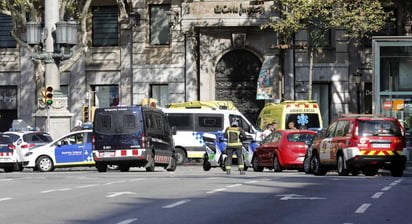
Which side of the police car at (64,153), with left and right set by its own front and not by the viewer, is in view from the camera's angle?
left

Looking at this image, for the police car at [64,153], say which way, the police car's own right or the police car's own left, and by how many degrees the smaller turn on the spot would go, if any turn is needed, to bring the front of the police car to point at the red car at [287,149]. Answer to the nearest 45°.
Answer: approximately 135° to the police car's own left

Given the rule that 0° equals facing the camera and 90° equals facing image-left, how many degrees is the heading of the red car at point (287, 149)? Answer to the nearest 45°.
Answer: approximately 135°

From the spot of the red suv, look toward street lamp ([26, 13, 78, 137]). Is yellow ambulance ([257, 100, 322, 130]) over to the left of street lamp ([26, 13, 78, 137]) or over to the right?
right

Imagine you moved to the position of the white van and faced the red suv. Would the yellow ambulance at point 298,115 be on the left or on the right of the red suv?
left
